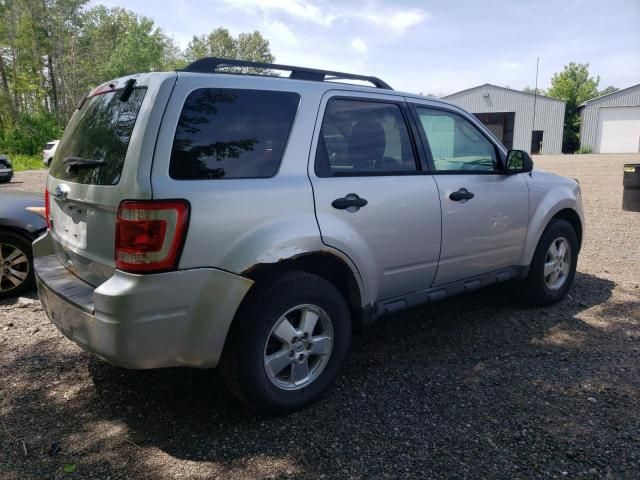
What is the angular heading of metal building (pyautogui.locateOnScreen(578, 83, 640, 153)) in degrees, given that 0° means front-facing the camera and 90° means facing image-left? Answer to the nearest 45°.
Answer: approximately 0°

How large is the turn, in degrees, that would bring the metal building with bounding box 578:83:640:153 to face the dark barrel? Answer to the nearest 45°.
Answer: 0° — it already faces it

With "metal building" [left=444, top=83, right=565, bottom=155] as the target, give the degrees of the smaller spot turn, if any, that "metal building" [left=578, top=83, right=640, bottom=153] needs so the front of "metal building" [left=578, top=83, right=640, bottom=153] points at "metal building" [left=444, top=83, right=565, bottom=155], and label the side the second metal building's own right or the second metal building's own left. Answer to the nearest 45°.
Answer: approximately 45° to the second metal building's own right

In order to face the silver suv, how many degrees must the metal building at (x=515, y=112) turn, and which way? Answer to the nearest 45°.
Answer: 0° — it already faces it

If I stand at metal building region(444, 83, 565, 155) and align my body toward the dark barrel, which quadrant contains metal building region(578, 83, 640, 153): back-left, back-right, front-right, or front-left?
back-left

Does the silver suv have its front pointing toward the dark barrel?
yes

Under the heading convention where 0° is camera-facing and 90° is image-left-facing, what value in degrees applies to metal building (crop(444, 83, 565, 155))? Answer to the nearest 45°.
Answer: approximately 0°

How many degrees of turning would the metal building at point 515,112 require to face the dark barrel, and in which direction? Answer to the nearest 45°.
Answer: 0° — it already faces it

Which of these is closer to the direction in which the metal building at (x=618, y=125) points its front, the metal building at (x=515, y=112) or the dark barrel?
the dark barrel

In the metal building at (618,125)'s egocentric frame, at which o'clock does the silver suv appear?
The silver suv is roughly at 12 o'clock from the metal building.

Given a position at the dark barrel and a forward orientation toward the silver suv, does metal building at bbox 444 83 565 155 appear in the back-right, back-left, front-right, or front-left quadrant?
back-right

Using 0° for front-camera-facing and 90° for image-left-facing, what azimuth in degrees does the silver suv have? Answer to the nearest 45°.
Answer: approximately 225°

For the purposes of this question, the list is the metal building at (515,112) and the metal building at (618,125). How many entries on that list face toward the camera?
2

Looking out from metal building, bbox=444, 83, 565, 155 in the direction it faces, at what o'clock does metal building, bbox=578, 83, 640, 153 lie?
metal building, bbox=578, 83, 640, 153 is roughly at 8 o'clock from metal building, bbox=444, 83, 565, 155.
